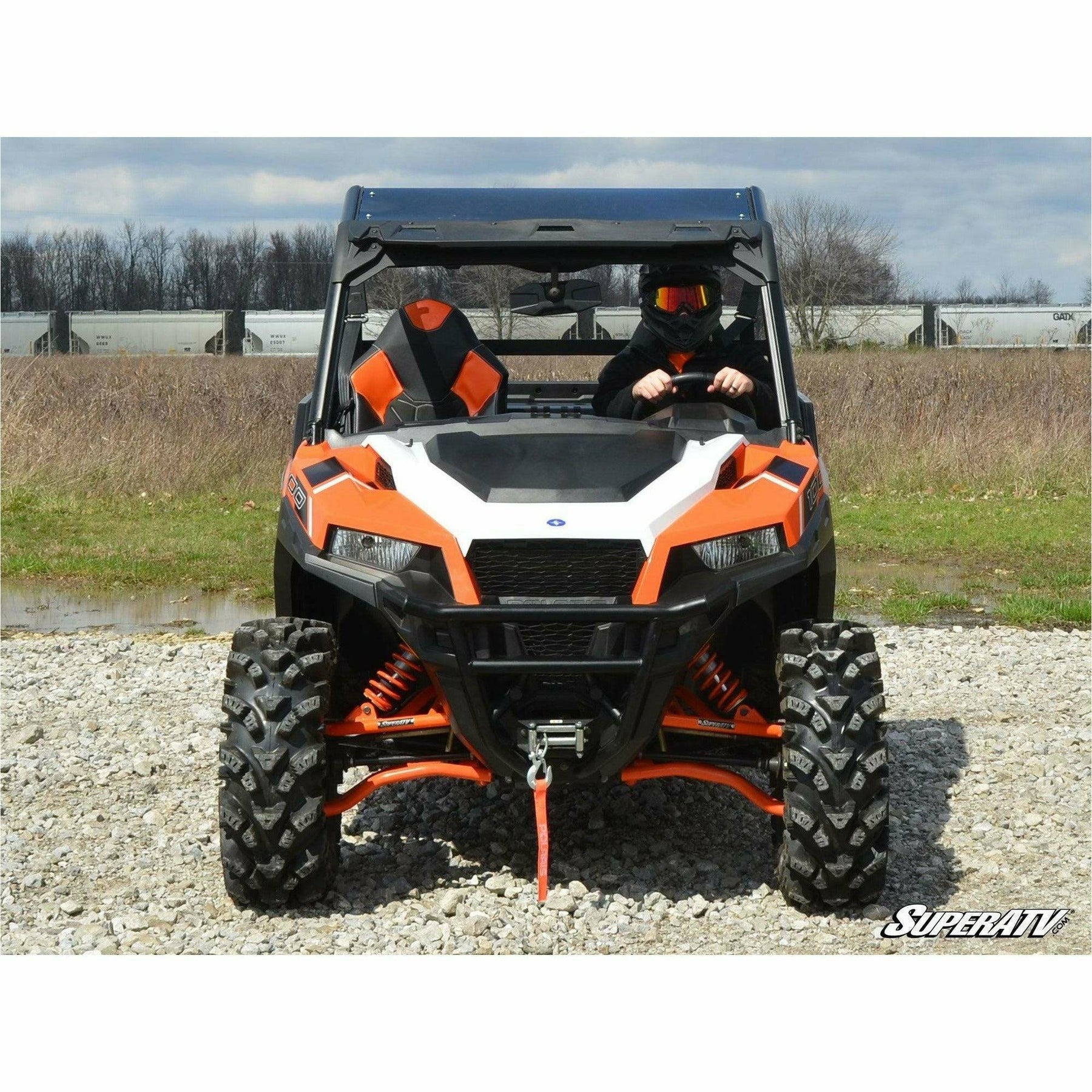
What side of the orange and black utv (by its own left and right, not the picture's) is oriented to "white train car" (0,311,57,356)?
back

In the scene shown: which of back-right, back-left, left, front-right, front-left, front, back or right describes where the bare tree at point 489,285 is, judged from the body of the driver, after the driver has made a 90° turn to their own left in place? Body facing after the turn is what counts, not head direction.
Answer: back-left

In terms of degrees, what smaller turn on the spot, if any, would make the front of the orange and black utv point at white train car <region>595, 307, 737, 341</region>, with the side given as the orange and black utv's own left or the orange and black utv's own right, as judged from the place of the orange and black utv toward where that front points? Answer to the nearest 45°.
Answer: approximately 180°

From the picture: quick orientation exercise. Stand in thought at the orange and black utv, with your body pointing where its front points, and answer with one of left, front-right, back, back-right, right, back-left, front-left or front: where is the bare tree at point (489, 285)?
back

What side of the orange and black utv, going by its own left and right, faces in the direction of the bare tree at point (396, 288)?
back

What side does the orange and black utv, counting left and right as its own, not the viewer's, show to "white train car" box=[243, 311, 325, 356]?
back

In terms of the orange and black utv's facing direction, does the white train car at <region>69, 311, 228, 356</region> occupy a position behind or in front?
behind

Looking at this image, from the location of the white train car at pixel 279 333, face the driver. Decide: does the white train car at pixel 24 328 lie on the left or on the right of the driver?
right

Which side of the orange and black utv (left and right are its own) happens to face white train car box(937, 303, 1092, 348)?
back
